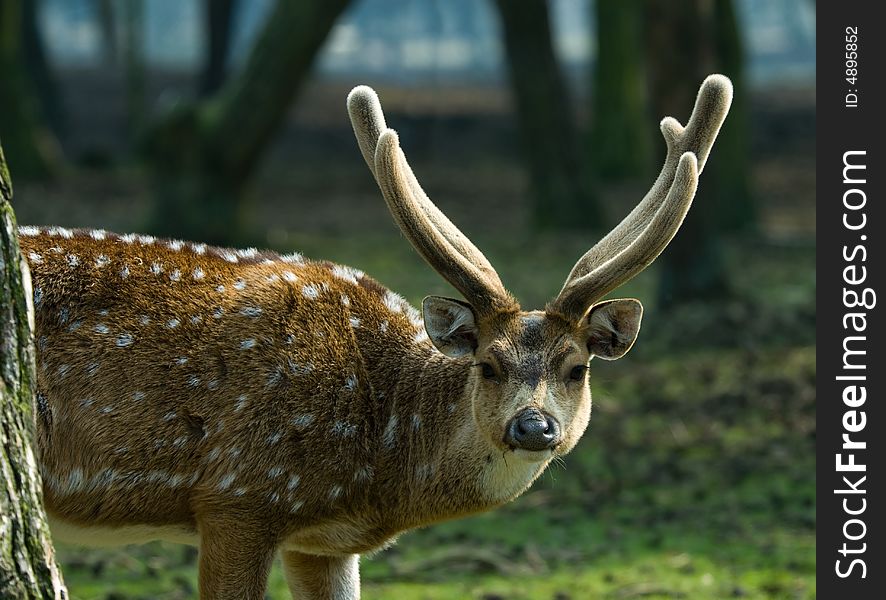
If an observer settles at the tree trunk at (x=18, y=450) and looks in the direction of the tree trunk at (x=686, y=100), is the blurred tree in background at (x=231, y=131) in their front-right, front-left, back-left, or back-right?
front-left

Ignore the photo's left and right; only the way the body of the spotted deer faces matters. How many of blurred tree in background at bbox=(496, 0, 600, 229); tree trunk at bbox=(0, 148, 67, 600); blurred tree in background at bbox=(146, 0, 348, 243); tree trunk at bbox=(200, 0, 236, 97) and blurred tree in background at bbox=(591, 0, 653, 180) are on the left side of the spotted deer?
4

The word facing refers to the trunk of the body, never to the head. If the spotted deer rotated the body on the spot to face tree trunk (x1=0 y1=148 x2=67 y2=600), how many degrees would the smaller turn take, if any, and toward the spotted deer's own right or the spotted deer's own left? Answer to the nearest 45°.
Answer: approximately 135° to the spotted deer's own right

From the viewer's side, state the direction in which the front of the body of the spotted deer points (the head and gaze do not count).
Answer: to the viewer's right

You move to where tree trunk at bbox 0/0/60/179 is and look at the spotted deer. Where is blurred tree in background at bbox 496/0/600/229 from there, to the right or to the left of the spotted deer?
left

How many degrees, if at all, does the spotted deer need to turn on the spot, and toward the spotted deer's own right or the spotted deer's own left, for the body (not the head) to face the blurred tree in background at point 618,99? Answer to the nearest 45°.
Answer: approximately 90° to the spotted deer's own left

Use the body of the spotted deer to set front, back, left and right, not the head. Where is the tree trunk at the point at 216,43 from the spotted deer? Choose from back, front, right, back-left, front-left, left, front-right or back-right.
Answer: left

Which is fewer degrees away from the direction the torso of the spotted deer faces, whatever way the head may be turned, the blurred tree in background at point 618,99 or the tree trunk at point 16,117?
the blurred tree in background

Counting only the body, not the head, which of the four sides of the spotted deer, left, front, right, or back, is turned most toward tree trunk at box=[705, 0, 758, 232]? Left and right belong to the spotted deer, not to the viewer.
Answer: left

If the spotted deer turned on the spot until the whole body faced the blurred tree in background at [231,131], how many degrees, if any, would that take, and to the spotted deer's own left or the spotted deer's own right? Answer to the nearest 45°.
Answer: approximately 90° to the spotted deer's own left

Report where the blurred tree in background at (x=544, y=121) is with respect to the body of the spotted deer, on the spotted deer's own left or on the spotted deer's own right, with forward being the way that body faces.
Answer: on the spotted deer's own left

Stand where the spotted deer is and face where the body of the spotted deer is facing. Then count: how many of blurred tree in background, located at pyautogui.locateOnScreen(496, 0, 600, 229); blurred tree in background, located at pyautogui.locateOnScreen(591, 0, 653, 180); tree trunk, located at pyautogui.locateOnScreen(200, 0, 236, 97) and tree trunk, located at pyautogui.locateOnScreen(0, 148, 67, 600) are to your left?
3
